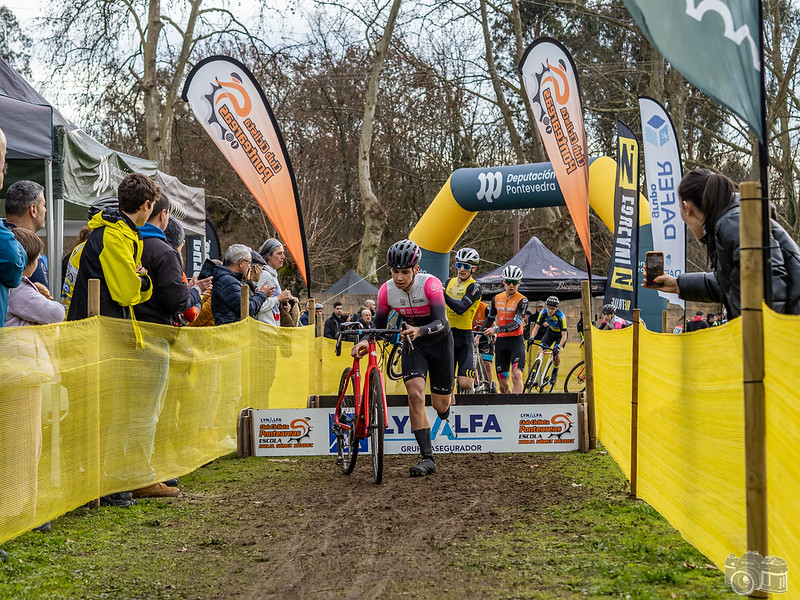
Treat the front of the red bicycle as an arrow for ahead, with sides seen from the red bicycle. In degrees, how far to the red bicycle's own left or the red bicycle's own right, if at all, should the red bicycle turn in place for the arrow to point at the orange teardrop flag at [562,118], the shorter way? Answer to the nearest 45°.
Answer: approximately 135° to the red bicycle's own left

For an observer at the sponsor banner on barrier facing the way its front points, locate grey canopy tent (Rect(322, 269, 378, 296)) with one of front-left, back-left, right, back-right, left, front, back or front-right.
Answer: back

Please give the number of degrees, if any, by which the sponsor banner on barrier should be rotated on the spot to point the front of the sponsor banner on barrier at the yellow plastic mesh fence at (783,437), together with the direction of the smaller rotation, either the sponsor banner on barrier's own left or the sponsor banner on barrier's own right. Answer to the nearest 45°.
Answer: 0° — it already faces it

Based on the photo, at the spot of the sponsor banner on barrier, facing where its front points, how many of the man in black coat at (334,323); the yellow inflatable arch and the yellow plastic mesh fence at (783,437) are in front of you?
1

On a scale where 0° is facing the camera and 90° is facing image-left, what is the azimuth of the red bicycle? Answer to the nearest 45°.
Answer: approximately 0°

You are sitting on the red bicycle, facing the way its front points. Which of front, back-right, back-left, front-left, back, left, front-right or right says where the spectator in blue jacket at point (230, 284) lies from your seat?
back-right

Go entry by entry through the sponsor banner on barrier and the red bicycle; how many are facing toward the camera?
2

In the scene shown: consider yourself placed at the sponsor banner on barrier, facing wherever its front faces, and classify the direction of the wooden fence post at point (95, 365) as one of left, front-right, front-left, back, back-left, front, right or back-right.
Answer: front-right

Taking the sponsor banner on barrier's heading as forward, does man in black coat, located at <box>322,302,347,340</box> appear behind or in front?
behind

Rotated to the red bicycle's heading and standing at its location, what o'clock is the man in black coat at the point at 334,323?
The man in black coat is roughly at 6 o'clock from the red bicycle.

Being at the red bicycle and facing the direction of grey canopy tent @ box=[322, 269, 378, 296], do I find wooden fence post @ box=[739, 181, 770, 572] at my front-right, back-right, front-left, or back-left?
back-right

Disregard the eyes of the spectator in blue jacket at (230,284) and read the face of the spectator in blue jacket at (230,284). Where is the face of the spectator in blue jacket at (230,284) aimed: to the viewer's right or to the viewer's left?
to the viewer's right
